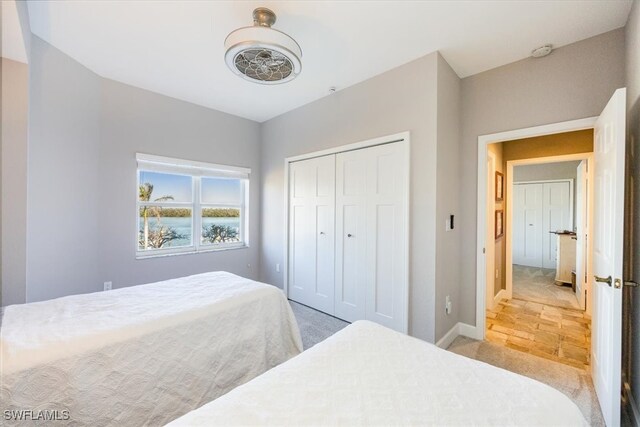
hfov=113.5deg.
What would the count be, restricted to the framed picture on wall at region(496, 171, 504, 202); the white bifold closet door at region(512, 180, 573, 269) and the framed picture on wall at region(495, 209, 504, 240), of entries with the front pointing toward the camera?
1

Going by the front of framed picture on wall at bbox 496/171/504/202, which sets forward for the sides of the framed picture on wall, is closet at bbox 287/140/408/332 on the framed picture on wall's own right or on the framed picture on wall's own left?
on the framed picture on wall's own right

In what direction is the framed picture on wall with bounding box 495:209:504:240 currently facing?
to the viewer's right

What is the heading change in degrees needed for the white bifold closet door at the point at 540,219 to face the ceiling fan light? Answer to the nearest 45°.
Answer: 0° — it already faces it

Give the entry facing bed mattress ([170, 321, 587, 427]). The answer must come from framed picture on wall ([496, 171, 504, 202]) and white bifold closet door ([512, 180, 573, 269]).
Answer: the white bifold closet door

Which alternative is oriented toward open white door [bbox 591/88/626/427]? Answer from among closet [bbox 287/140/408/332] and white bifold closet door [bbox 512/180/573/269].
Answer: the white bifold closet door

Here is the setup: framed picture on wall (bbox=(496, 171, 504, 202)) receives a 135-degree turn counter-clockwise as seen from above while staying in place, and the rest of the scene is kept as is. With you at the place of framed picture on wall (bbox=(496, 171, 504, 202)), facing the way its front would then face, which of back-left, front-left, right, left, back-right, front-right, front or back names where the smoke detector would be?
back-left

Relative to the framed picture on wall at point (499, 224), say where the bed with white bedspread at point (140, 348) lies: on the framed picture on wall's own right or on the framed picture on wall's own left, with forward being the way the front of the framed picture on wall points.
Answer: on the framed picture on wall's own right

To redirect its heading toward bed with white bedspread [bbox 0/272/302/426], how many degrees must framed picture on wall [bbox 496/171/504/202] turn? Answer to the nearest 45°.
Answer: approximately 135° to its right

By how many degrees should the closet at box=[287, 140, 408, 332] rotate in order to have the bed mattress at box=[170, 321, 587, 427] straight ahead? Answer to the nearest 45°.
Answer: approximately 45° to its left

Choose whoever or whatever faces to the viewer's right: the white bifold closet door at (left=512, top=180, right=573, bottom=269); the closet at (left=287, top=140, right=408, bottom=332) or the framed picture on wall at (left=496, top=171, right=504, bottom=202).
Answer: the framed picture on wall

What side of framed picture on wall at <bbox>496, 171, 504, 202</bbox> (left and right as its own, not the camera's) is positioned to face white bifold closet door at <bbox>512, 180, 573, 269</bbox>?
left

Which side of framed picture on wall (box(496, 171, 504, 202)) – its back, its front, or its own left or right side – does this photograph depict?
right

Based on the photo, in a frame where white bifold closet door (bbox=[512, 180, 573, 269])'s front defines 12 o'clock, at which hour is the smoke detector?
The smoke detector is roughly at 12 o'clock from the white bifold closet door.

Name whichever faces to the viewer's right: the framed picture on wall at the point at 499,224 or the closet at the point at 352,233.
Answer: the framed picture on wall

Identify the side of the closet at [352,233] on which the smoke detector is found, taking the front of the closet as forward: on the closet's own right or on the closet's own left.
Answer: on the closet's own left
